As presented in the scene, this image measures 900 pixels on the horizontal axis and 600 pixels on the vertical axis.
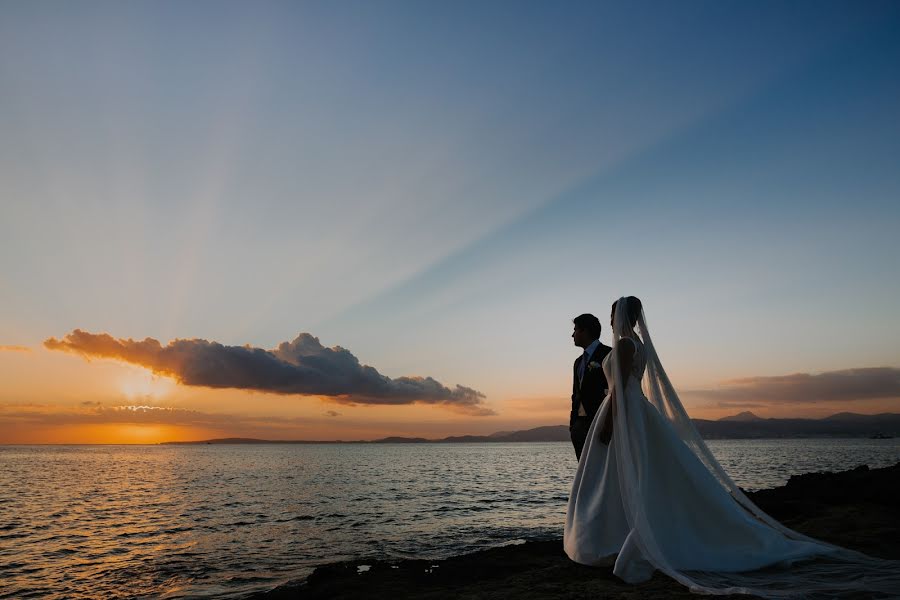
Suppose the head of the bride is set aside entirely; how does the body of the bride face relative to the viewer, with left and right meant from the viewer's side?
facing to the left of the viewer

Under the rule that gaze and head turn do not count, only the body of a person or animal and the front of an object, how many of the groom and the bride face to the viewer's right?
0

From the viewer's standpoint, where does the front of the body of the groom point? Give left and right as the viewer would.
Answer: facing the viewer and to the left of the viewer

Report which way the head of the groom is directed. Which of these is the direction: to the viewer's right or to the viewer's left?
to the viewer's left
